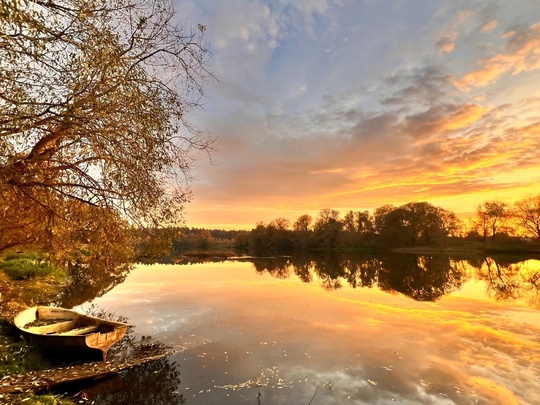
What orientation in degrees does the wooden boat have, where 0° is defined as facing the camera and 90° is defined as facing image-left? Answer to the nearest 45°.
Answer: approximately 135°

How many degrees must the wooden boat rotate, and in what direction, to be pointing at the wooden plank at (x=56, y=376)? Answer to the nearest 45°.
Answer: approximately 135° to its left
